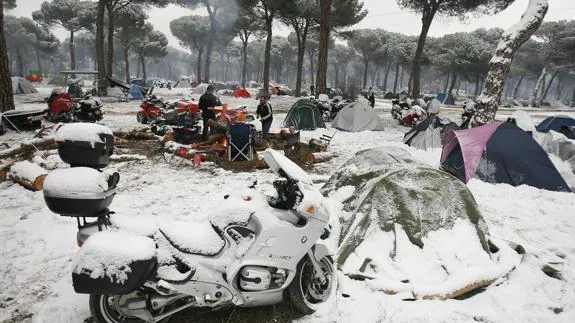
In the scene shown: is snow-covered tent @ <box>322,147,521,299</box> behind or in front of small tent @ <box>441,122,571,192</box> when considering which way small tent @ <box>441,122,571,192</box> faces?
in front

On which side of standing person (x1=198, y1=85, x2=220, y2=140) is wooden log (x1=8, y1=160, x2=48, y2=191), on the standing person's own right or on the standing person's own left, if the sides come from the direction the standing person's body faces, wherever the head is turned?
on the standing person's own right

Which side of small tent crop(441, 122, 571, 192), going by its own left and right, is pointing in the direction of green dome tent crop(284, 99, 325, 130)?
right

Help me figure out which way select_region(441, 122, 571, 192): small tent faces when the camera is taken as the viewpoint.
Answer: facing the viewer and to the left of the viewer

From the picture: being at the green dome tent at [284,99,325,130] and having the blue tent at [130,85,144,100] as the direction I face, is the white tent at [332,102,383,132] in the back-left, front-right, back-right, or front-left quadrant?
back-right
